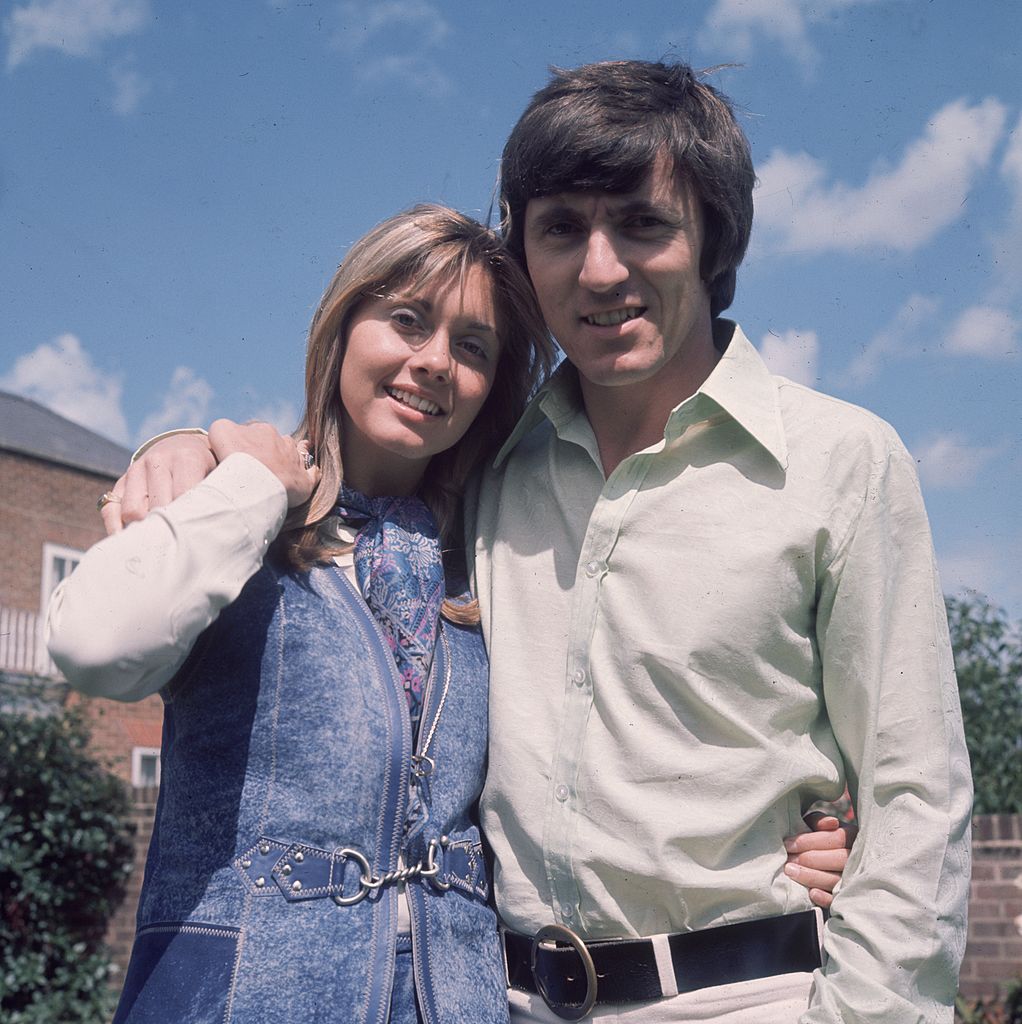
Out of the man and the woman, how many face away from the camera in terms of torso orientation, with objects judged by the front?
0

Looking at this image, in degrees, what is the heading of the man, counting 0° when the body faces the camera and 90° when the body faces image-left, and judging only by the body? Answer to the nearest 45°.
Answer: approximately 45°

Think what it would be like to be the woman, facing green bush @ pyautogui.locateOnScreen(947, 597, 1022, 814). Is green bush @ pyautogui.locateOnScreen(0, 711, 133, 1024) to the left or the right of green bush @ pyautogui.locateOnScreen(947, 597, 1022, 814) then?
left

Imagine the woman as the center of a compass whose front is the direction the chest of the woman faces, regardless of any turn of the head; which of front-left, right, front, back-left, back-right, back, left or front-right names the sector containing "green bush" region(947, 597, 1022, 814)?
left

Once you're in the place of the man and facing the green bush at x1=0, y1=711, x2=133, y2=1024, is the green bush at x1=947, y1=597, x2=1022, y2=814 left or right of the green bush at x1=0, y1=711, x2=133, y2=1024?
right

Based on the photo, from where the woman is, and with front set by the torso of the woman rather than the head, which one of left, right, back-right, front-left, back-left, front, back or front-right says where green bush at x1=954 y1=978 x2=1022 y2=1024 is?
left

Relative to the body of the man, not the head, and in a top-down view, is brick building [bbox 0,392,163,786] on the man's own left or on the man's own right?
on the man's own right

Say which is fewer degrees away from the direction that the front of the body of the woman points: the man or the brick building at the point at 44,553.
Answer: the man

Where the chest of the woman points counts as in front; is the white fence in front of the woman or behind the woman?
behind

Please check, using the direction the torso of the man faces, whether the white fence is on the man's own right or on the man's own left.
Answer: on the man's own right
